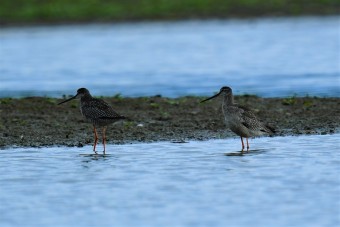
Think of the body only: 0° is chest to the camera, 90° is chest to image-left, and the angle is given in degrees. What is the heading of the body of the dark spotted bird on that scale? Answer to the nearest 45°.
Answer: approximately 90°
